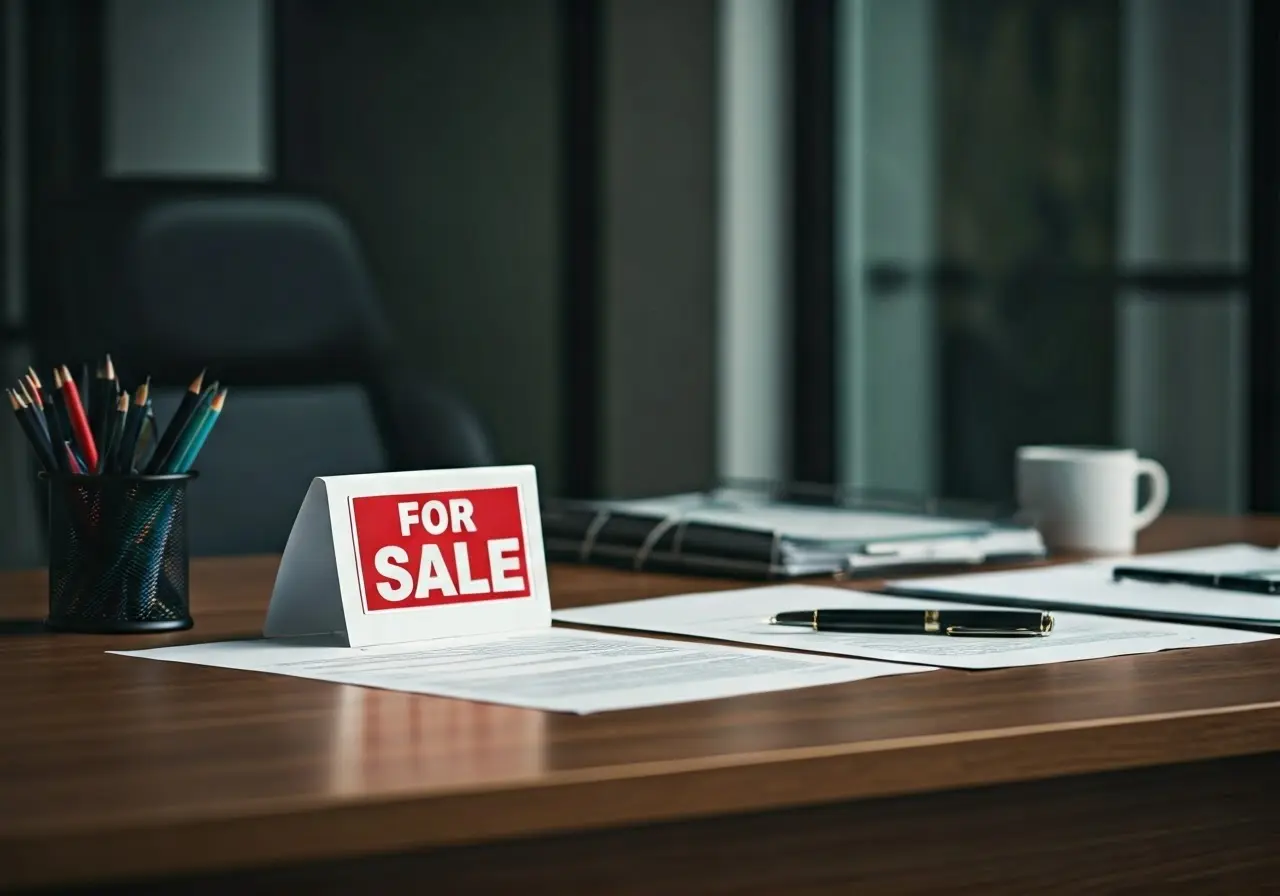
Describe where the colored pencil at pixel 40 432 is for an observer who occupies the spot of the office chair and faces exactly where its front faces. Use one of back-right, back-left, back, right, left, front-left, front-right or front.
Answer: front

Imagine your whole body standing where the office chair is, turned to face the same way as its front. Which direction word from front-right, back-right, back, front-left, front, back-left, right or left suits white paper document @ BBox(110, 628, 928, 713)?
front

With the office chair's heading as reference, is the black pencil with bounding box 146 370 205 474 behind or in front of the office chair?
in front

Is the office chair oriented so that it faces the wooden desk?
yes

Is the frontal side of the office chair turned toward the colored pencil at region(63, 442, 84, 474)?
yes

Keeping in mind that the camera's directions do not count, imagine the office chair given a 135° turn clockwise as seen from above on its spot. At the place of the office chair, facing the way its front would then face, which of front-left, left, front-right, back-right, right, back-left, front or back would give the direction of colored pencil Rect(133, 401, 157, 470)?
back-left

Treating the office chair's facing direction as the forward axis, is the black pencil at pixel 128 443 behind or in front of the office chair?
in front

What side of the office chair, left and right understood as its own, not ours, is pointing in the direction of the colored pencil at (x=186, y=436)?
front

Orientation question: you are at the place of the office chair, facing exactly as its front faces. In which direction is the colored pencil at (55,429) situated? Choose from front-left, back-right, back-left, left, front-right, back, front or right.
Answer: front

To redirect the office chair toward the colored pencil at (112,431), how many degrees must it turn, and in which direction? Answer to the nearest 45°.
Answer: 0° — it already faces it

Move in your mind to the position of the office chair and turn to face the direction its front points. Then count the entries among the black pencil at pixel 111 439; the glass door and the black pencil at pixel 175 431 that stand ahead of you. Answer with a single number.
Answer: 2

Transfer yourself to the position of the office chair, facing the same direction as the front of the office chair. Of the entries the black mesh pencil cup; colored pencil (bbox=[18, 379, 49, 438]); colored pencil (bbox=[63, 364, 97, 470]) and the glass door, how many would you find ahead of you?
3

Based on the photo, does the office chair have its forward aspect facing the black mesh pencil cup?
yes

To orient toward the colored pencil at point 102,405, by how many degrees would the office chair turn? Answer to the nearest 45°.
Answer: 0° — it already faces it

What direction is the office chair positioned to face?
toward the camera
